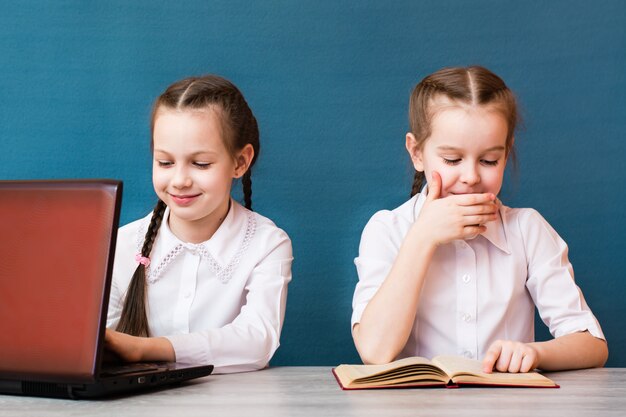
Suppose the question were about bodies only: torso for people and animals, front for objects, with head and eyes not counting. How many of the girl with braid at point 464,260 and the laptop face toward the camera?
1

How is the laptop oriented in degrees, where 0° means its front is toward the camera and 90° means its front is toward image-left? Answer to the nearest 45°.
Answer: approximately 225°

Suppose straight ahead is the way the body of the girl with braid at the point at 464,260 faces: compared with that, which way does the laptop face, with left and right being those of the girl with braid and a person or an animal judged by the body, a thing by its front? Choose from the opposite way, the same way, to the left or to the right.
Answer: the opposite way

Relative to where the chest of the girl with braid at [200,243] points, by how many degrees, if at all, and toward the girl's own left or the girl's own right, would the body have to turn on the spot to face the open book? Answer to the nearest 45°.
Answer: approximately 90° to the girl's own left

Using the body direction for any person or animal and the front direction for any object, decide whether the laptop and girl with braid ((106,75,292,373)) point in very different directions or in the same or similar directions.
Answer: very different directions

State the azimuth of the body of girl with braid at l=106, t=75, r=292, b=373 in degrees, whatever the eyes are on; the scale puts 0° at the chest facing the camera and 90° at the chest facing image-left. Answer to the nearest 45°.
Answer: approximately 45°
